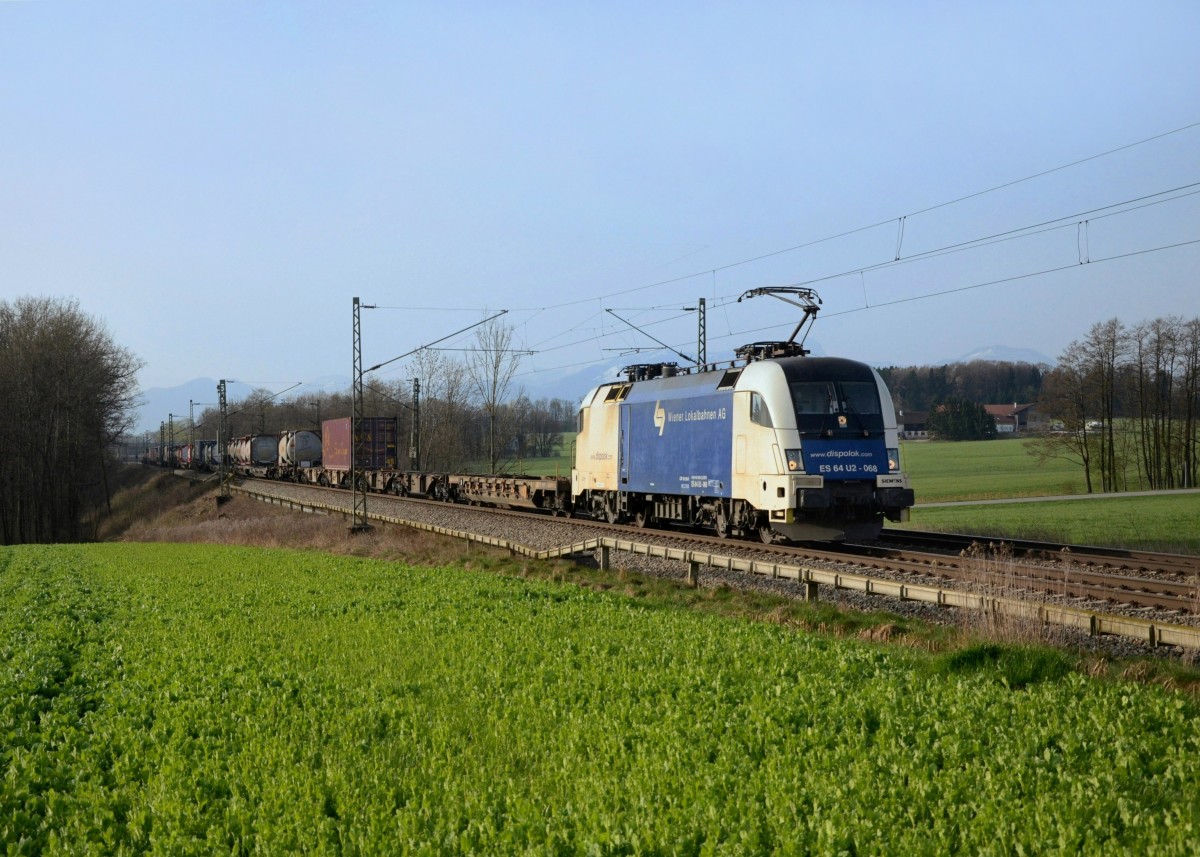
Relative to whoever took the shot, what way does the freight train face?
facing the viewer and to the right of the viewer
